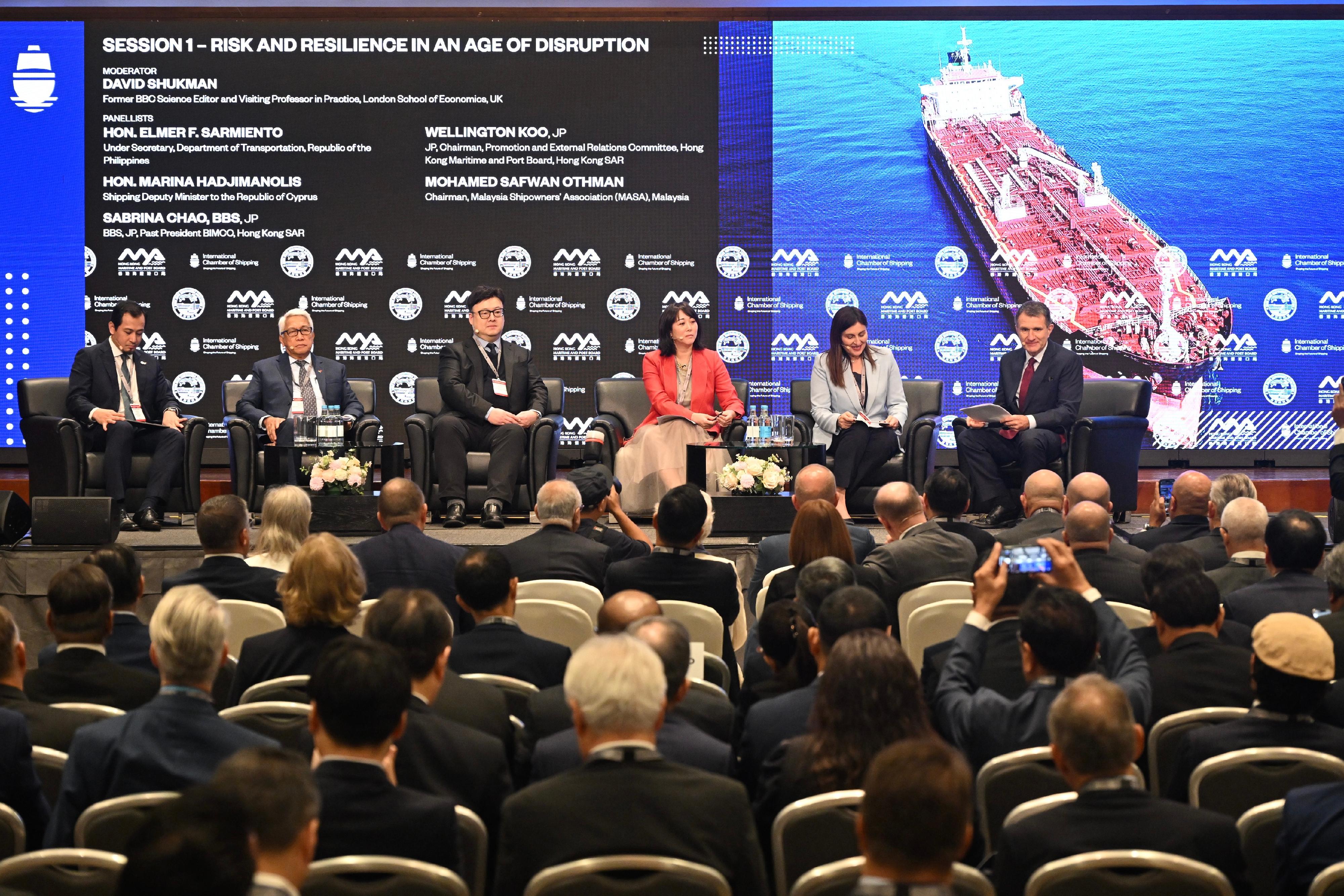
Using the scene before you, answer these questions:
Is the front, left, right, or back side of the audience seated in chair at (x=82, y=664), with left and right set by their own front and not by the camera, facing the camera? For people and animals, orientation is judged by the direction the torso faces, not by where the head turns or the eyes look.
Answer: back

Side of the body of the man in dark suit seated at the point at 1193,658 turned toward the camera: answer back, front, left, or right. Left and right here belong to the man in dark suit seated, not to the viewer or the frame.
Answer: back

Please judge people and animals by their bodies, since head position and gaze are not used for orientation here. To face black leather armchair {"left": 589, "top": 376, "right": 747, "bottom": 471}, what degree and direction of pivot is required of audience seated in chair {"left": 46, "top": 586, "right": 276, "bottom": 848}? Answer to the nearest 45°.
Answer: approximately 45° to their right

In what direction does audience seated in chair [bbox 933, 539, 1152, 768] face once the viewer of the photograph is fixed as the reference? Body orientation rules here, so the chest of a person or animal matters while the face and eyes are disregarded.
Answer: facing away from the viewer

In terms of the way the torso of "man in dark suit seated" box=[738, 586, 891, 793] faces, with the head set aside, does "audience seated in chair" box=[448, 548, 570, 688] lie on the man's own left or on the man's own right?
on the man's own left

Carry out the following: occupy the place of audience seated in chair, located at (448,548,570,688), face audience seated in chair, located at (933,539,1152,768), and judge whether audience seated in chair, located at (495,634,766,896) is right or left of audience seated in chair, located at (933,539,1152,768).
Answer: right

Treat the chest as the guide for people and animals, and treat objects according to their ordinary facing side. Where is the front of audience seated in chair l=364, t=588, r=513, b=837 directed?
away from the camera

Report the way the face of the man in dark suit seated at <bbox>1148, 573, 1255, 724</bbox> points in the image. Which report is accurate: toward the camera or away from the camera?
away from the camera

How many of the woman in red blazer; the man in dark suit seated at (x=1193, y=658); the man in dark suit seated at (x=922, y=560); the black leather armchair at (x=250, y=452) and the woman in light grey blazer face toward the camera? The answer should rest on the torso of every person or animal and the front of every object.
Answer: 3

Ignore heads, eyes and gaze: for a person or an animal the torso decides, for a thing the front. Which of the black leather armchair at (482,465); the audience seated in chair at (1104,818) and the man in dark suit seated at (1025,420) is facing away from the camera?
the audience seated in chair

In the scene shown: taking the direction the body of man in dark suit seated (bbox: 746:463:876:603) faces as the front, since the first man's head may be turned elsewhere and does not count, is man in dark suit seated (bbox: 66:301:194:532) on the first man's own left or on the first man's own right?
on the first man's own left

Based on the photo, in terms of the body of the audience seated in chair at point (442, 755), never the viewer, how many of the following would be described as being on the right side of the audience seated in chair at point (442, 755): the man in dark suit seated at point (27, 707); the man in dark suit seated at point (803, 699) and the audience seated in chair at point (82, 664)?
1

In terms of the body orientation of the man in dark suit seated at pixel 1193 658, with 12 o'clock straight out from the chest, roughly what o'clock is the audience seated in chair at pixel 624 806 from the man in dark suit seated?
The audience seated in chair is roughly at 7 o'clock from the man in dark suit seated.

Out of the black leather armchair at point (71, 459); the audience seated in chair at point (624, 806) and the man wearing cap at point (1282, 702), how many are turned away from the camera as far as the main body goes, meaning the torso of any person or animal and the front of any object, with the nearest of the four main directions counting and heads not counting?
2

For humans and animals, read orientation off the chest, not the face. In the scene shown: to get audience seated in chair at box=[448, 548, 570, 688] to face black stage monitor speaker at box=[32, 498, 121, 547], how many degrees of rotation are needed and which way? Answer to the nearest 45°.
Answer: approximately 45° to their left

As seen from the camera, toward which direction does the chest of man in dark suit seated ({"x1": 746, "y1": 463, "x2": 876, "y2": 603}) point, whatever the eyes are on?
away from the camera

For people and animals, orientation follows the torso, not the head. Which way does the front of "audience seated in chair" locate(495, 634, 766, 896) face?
away from the camera

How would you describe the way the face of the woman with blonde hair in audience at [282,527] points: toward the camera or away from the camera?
away from the camera

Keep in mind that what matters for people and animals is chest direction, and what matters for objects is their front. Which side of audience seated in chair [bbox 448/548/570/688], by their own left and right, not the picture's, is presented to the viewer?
back
